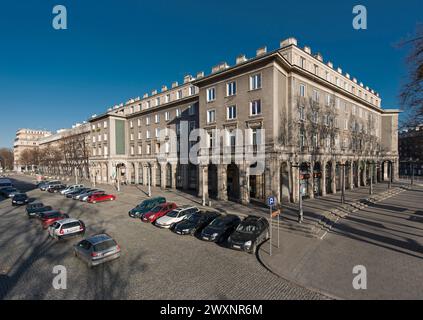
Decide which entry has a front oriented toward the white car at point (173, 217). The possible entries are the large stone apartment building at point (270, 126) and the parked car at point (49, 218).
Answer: the large stone apartment building

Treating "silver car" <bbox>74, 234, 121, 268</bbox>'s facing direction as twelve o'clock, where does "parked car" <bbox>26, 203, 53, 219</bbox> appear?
The parked car is roughly at 1 o'clock from the silver car.

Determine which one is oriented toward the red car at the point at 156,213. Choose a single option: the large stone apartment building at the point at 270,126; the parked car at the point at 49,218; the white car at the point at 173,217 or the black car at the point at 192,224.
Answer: the large stone apartment building

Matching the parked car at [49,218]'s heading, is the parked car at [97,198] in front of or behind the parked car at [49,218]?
behind

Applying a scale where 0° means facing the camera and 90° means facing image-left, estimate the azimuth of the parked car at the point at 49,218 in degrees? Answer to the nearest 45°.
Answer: approximately 45°

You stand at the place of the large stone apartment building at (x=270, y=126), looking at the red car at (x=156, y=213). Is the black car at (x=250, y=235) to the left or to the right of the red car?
left

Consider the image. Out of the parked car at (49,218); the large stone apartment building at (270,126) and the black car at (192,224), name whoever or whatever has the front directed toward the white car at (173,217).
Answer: the large stone apartment building

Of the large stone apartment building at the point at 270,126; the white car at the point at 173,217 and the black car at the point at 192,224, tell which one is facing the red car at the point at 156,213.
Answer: the large stone apartment building

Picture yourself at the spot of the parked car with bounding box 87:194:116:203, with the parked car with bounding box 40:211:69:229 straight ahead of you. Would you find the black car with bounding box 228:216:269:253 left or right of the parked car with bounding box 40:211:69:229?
left

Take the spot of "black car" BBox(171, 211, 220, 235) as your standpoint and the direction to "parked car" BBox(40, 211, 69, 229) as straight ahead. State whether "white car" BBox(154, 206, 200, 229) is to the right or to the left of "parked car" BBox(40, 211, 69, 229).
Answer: right
